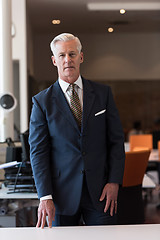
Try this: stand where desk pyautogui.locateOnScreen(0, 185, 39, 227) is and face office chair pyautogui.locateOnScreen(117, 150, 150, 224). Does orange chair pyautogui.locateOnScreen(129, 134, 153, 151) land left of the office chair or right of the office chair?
left
